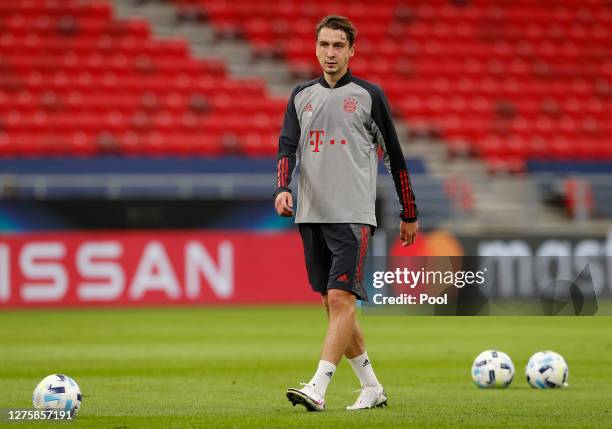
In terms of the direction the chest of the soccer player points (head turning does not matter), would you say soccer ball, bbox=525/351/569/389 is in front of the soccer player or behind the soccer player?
behind

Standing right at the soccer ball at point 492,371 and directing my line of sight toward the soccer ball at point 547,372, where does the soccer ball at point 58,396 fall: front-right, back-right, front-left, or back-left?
back-right

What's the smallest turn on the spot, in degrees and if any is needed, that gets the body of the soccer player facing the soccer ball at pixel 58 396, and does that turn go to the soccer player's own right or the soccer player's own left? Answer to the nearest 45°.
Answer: approximately 45° to the soccer player's own right

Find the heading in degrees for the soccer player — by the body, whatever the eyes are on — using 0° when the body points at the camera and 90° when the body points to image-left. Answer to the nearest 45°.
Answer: approximately 45°
